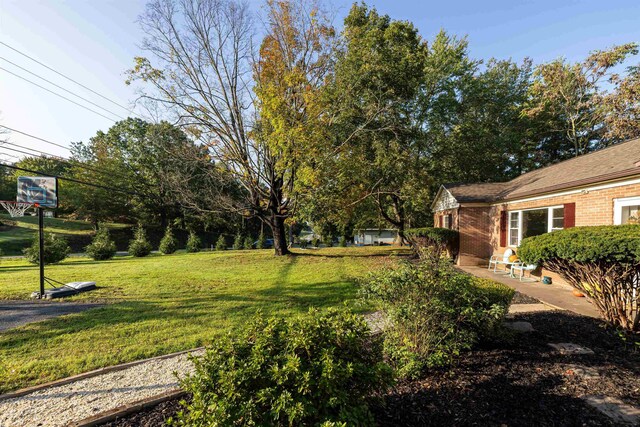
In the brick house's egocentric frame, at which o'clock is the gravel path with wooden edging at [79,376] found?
The gravel path with wooden edging is roughly at 11 o'clock from the brick house.

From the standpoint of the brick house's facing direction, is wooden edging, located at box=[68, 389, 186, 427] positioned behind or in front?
in front

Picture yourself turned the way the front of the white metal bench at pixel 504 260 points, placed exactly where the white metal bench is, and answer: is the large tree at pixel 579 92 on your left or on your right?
on your right

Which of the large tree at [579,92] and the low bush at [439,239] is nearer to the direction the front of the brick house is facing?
the low bush

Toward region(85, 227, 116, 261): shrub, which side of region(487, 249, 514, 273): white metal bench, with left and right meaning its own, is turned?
front

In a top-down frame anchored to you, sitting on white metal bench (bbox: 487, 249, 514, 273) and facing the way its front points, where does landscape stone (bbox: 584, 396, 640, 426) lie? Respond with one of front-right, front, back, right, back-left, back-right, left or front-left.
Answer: left

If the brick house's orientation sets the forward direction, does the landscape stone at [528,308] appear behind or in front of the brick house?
in front

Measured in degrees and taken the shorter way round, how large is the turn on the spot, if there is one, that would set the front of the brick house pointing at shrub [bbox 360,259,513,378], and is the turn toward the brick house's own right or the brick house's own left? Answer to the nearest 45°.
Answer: approximately 45° to the brick house's own left

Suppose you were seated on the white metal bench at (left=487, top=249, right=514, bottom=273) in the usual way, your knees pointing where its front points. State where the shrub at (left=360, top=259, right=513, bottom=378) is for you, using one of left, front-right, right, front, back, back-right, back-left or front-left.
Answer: left

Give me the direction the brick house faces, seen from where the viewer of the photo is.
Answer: facing the viewer and to the left of the viewer

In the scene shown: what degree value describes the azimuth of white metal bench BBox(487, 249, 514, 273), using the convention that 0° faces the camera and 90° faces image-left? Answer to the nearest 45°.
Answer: approximately 90°

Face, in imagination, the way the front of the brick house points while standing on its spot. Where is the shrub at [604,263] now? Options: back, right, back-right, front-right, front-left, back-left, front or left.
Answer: front-left

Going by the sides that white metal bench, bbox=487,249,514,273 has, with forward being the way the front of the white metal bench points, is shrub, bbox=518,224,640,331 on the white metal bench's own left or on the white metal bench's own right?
on the white metal bench's own left

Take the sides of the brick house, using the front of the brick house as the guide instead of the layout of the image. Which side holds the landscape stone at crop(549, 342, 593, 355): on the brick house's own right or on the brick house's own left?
on the brick house's own left

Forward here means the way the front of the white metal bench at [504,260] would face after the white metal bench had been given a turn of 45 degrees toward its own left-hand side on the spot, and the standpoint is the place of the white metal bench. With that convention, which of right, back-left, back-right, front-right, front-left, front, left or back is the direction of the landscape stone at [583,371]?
front-left
